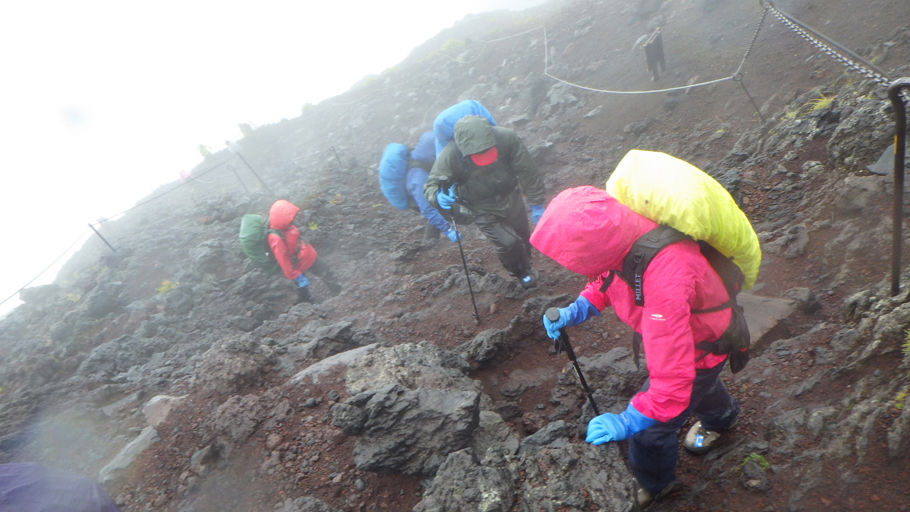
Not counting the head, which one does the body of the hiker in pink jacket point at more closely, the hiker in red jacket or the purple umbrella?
the purple umbrella

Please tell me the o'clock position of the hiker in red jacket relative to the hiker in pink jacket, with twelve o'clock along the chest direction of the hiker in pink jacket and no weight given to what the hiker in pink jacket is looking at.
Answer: The hiker in red jacket is roughly at 3 o'clock from the hiker in pink jacket.

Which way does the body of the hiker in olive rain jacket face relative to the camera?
toward the camera

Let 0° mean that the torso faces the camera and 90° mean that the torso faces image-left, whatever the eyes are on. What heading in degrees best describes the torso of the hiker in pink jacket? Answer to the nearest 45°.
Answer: approximately 45°

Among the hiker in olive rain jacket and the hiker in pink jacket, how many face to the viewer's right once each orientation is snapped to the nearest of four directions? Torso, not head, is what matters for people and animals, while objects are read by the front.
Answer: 0

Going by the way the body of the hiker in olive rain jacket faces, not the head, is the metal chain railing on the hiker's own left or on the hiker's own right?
on the hiker's own left

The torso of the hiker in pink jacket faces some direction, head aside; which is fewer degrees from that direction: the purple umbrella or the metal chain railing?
the purple umbrella

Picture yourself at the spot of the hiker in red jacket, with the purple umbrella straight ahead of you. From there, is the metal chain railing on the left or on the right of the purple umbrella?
left

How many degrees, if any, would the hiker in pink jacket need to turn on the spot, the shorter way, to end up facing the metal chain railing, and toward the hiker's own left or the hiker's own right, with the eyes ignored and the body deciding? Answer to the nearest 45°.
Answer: approximately 180°
